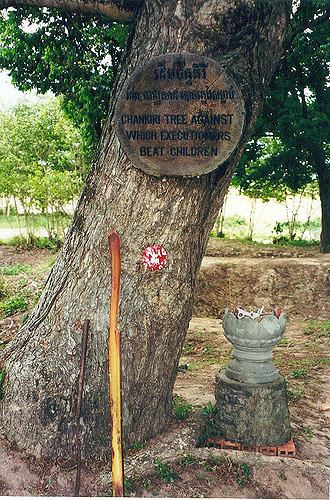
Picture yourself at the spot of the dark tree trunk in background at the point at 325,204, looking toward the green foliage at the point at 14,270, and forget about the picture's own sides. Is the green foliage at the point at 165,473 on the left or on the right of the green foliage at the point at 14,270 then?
left

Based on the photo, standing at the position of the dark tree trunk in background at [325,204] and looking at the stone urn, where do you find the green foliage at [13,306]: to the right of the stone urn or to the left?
right

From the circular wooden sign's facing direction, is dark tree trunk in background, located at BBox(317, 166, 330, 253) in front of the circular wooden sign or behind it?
behind

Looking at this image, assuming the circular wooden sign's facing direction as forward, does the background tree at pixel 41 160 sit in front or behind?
behind

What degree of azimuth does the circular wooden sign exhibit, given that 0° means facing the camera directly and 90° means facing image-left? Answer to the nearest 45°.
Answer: approximately 0°
